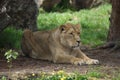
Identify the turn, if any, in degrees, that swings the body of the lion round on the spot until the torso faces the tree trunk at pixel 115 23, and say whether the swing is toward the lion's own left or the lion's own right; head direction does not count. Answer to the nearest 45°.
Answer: approximately 90° to the lion's own left

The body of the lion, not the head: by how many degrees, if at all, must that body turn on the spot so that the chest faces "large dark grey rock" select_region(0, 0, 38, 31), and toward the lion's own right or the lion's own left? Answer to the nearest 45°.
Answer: approximately 180°

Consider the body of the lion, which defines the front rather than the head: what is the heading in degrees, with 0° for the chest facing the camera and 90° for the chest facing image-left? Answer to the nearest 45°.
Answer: approximately 315°
